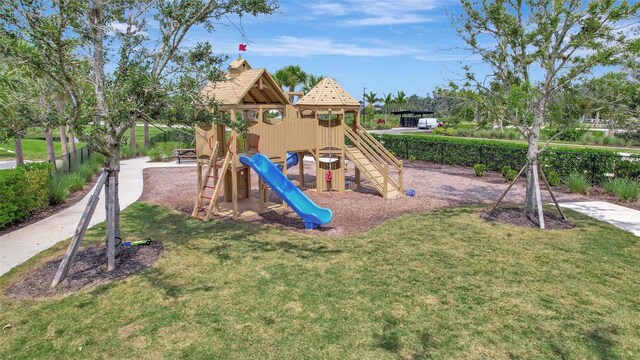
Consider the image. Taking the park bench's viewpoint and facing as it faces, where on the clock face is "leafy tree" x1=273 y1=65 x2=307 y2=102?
The leafy tree is roughly at 7 o'clock from the park bench.

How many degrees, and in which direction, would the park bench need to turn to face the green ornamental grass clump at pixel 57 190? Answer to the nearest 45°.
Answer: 0° — it already faces it

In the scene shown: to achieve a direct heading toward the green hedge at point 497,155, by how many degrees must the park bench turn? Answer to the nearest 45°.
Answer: approximately 45° to its left

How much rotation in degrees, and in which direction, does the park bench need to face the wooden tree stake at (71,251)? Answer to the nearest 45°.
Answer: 0° — it already faces it

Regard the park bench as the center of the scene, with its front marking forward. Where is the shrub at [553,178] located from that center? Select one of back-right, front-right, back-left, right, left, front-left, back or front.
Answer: front-left

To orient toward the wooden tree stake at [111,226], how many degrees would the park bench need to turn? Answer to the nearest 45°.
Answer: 0° — it already faces it

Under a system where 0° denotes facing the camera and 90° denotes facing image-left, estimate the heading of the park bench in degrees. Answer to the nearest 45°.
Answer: approximately 0°

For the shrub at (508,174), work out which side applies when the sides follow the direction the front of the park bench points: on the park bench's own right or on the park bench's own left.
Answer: on the park bench's own left

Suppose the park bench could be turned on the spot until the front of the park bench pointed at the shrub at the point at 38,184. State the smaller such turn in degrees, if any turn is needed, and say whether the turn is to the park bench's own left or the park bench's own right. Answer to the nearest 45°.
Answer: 0° — it already faces it
